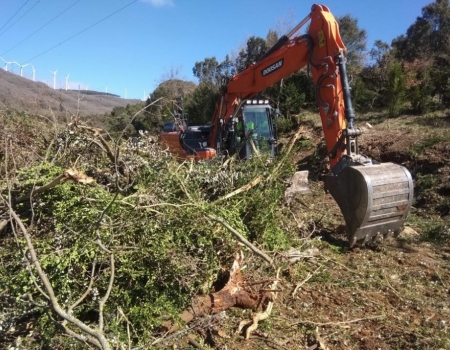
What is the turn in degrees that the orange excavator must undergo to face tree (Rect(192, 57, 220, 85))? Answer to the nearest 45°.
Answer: approximately 135° to its left

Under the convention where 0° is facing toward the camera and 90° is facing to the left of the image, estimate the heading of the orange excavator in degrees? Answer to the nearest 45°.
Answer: approximately 315°

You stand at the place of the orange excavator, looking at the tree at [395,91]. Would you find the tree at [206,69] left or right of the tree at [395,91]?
left

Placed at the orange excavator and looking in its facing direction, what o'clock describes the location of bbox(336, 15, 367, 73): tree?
The tree is roughly at 8 o'clock from the orange excavator.

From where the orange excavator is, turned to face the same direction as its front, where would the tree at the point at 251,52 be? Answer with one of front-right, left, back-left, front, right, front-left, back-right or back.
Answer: back-left

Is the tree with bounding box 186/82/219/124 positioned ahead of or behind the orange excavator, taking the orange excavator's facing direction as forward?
behind
